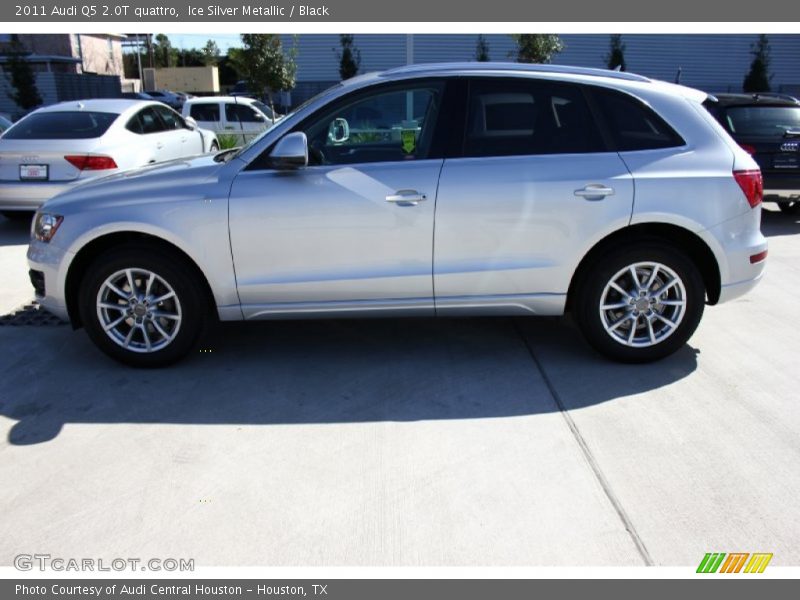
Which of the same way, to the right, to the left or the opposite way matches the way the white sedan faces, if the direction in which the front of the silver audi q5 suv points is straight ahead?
to the right

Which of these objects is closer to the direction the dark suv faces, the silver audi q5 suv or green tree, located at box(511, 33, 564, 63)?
the green tree

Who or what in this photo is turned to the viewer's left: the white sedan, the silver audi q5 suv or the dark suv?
the silver audi q5 suv

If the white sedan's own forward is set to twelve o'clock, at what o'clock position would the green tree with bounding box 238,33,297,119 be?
The green tree is roughly at 11 o'clock from the white sedan.

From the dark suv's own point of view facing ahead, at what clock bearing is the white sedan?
The white sedan is roughly at 8 o'clock from the dark suv.

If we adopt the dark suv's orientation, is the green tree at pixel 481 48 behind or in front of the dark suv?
in front

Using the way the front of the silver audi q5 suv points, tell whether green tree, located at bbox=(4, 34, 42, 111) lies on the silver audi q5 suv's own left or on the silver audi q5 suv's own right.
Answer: on the silver audi q5 suv's own right

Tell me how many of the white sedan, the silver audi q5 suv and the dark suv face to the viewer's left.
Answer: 1

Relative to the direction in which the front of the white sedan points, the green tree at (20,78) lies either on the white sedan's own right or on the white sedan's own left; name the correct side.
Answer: on the white sedan's own left

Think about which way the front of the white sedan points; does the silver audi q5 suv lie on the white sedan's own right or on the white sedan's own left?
on the white sedan's own right

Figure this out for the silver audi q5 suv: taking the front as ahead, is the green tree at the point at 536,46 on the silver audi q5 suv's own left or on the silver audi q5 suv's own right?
on the silver audi q5 suv's own right

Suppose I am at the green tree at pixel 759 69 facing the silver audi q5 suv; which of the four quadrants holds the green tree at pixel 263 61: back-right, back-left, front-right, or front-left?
front-right

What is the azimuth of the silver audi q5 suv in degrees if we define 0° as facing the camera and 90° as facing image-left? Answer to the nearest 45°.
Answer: approximately 90°

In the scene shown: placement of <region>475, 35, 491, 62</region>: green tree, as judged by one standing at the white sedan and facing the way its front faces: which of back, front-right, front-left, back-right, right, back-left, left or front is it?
front

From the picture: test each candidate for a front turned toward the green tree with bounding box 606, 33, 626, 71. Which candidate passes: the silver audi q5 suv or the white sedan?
the white sedan

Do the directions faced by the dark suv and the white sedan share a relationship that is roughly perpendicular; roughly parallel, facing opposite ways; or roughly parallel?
roughly parallel

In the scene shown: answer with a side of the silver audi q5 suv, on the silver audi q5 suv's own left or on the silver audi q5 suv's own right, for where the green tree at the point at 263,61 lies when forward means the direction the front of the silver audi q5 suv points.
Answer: on the silver audi q5 suv's own right

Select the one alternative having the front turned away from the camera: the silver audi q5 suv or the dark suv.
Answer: the dark suv

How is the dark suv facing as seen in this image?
away from the camera
